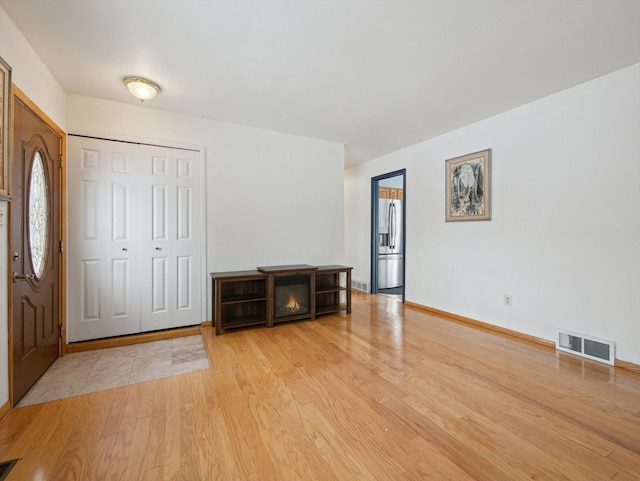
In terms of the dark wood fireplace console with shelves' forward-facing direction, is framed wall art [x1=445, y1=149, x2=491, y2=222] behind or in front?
in front

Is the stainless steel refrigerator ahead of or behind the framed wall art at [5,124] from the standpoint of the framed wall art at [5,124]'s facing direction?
ahead

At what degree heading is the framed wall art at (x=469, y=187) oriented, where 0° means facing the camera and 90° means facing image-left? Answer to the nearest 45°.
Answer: approximately 45°

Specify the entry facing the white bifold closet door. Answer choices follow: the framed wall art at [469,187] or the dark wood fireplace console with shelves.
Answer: the framed wall art

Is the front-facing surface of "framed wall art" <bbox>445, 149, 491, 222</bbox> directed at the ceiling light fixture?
yes

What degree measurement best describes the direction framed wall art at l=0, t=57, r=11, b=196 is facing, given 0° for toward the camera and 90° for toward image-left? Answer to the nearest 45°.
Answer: approximately 270°

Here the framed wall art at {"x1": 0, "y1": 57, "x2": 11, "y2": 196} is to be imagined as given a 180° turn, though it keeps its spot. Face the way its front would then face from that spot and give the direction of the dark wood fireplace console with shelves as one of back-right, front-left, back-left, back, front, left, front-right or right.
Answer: back

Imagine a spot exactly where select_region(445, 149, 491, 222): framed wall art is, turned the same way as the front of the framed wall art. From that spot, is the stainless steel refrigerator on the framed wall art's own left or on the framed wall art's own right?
on the framed wall art's own right

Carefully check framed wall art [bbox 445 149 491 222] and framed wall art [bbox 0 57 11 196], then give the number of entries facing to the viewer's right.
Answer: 1

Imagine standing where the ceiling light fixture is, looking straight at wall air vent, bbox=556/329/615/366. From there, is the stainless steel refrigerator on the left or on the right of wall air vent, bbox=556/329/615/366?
left

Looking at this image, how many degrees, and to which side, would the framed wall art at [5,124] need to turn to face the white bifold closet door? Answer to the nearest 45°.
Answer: approximately 45° to its left

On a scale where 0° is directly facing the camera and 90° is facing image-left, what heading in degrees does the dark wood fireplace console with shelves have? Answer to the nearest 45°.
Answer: approximately 315°
